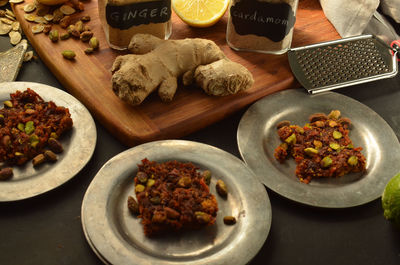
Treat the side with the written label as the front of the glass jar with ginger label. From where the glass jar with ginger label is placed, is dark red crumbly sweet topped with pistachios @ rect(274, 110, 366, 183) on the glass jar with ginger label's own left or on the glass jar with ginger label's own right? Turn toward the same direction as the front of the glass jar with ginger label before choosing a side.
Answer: on the glass jar with ginger label's own left

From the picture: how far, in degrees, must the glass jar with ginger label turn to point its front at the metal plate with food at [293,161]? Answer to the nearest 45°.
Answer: approximately 45° to its left

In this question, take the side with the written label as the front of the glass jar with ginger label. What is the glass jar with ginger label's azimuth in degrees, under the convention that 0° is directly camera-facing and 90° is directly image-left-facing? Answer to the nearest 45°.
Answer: approximately 0°

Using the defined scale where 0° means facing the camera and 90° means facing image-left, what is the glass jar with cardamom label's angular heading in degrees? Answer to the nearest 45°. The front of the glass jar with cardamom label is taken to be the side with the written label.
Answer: approximately 0°

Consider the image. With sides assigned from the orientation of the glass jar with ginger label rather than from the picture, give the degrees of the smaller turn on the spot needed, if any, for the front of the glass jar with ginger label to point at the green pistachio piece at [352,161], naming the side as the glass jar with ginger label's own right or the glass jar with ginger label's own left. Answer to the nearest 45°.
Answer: approximately 45° to the glass jar with ginger label's own left

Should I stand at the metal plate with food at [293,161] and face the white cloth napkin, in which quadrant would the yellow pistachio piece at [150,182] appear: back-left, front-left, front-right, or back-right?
back-left

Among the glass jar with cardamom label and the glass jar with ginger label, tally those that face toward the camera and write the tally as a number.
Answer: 2

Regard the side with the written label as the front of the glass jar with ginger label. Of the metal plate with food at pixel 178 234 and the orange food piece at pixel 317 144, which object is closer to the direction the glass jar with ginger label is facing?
the metal plate with food
